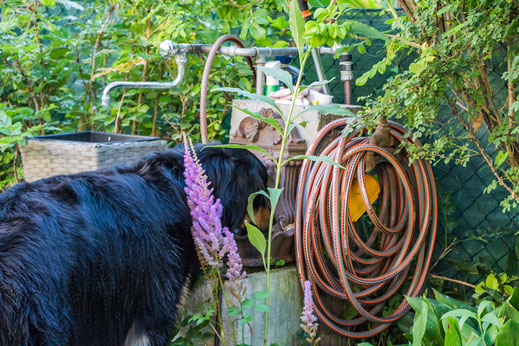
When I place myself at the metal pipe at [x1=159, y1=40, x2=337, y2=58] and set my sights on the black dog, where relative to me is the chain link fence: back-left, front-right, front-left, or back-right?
back-left

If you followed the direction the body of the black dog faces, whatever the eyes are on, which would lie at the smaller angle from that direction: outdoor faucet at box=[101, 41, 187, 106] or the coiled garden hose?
the coiled garden hose

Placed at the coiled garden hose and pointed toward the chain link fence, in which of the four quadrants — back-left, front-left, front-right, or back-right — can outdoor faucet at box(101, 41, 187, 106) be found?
back-left

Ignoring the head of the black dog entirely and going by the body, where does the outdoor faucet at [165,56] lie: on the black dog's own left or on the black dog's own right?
on the black dog's own left

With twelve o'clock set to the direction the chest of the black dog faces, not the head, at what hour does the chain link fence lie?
The chain link fence is roughly at 11 o'clock from the black dog.

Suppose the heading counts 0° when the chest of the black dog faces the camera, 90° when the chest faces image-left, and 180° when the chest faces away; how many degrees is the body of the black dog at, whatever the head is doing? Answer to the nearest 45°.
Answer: approximately 270°

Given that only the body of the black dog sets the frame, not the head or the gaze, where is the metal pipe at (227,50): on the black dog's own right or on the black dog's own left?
on the black dog's own left

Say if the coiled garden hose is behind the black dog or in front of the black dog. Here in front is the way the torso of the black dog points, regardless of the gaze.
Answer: in front
